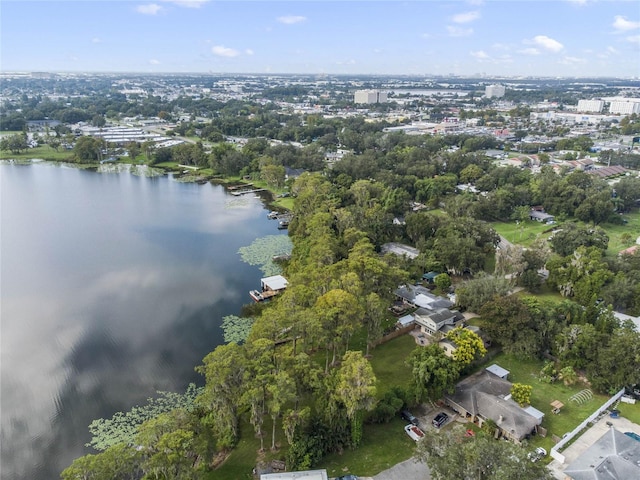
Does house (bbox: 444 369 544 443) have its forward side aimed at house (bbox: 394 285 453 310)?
no

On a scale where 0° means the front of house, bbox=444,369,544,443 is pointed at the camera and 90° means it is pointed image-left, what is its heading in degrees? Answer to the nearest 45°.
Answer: approximately 45°

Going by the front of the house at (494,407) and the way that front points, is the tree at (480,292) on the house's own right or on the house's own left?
on the house's own right

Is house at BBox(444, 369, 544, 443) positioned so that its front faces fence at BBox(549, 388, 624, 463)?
no

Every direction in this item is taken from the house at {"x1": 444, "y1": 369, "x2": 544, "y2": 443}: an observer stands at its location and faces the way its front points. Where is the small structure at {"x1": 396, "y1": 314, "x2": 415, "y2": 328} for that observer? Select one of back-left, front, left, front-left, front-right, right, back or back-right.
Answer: right

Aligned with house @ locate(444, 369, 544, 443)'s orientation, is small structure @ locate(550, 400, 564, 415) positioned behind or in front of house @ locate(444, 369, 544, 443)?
behind

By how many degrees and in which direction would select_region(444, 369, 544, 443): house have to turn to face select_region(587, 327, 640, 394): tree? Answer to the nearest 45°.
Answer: approximately 180°

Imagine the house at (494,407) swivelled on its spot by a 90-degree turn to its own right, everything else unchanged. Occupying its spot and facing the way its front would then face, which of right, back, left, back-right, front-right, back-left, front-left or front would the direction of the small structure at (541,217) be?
front-right

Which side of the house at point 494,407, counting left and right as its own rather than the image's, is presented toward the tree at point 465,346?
right

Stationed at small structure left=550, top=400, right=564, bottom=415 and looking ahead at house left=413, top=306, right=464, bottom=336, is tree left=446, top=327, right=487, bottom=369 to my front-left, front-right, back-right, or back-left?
front-left

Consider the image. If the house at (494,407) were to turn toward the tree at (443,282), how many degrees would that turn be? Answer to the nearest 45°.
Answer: approximately 135° to its right

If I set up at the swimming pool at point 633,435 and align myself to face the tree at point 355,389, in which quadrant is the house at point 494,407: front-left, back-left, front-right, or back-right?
front-right
